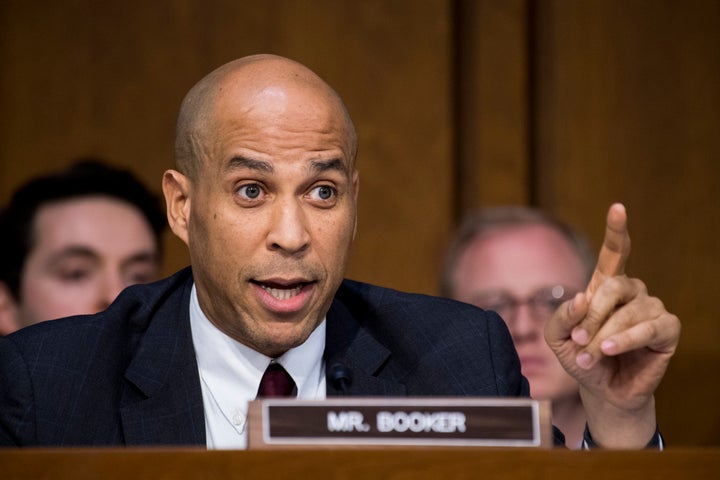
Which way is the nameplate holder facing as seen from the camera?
toward the camera
